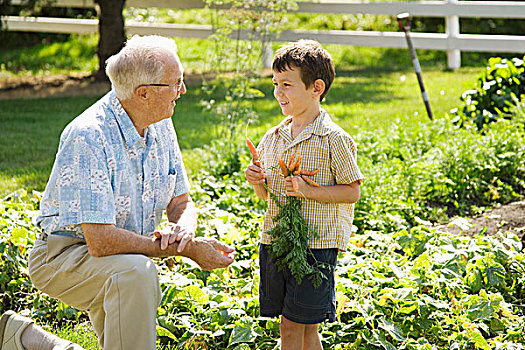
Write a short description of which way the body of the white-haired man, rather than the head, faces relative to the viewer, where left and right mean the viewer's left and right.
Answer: facing the viewer and to the right of the viewer

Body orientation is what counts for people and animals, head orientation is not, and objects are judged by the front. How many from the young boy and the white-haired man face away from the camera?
0

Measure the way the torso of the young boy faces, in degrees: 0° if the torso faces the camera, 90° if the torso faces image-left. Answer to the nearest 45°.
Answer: approximately 45°

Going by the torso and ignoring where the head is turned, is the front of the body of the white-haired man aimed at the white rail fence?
no

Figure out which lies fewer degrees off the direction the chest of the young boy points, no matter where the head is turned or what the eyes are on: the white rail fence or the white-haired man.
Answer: the white-haired man

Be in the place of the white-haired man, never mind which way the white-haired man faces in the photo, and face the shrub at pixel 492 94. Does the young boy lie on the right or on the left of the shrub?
right

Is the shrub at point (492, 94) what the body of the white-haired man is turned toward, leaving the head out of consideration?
no

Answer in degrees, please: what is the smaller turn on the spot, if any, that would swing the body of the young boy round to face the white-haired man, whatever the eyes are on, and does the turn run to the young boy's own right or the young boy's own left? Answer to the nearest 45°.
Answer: approximately 45° to the young boy's own right

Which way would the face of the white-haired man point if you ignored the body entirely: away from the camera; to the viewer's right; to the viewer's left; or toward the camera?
to the viewer's right

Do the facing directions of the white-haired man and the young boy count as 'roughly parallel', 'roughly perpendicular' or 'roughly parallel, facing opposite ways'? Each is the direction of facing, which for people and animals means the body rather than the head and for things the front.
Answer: roughly perpendicular
